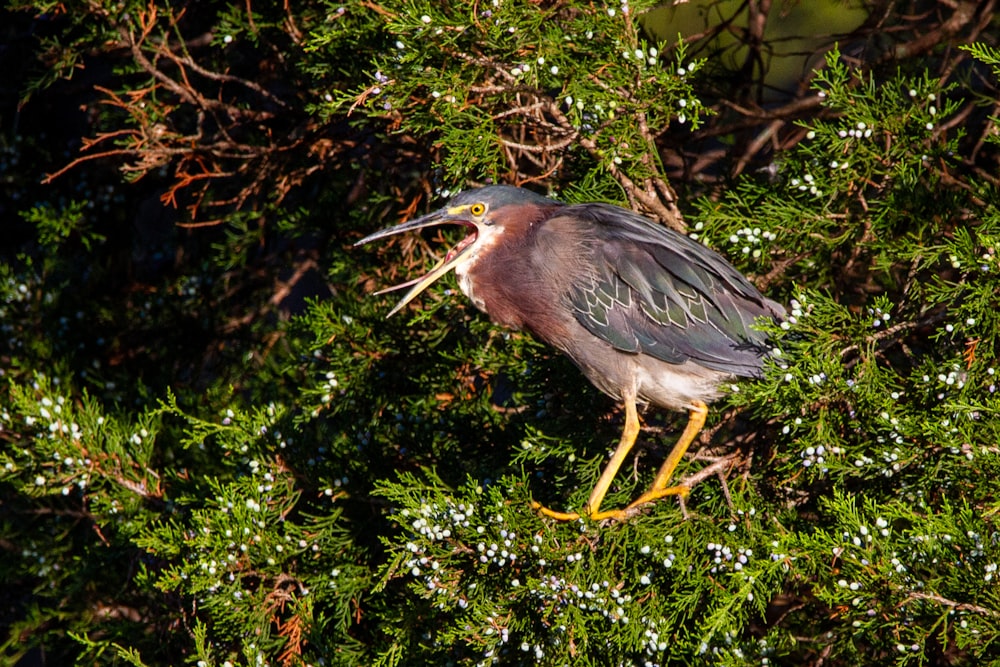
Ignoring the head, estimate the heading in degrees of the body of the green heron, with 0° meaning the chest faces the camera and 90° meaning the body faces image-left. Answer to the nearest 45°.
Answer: approximately 90°
